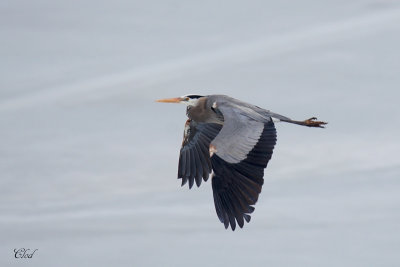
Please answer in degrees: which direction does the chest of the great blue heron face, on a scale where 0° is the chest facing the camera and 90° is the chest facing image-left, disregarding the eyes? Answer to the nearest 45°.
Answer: approximately 90°
